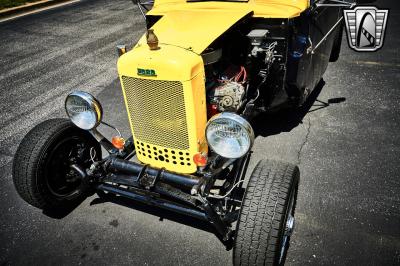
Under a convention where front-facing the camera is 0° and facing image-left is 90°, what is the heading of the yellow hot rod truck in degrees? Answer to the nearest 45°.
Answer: approximately 45°
